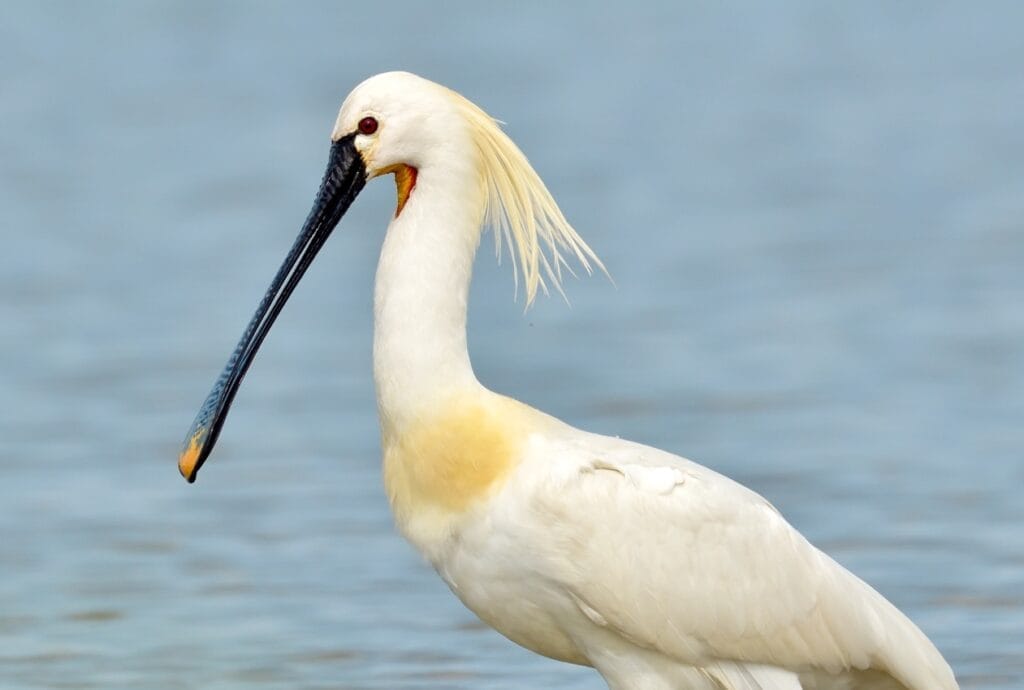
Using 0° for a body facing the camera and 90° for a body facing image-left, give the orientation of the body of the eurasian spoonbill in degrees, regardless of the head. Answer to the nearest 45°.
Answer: approximately 90°
